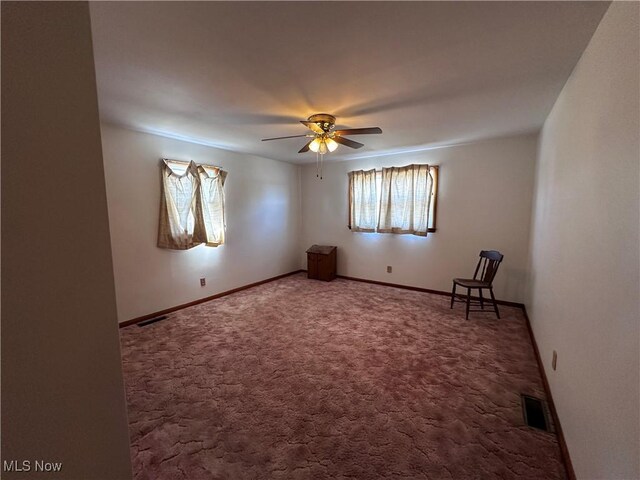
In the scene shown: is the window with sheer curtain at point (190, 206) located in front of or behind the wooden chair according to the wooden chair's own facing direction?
in front

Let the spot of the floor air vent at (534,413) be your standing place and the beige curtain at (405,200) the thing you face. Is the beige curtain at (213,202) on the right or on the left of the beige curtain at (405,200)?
left

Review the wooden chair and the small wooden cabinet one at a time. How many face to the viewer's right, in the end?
0

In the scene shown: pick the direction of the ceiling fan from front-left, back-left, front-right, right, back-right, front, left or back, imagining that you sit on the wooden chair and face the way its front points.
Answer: front

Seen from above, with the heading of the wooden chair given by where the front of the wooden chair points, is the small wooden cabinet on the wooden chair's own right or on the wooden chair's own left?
on the wooden chair's own right

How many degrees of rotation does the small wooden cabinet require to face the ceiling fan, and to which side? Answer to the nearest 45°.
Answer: approximately 45° to its left

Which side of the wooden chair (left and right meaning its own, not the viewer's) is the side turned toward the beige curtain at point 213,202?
front

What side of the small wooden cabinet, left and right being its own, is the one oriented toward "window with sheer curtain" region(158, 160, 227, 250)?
front

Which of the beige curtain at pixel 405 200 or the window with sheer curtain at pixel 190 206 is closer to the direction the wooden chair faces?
the window with sheer curtain

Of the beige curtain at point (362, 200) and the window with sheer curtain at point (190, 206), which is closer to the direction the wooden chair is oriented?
the window with sheer curtain

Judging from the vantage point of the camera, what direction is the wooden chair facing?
facing the viewer and to the left of the viewer

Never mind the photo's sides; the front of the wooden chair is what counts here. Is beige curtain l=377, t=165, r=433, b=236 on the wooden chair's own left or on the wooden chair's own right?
on the wooden chair's own right

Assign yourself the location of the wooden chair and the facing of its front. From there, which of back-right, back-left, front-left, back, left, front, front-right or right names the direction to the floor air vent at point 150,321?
front

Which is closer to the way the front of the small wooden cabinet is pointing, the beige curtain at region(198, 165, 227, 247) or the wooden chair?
the beige curtain
